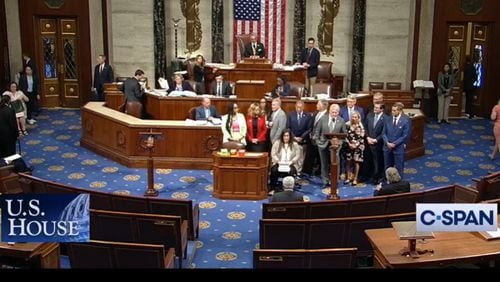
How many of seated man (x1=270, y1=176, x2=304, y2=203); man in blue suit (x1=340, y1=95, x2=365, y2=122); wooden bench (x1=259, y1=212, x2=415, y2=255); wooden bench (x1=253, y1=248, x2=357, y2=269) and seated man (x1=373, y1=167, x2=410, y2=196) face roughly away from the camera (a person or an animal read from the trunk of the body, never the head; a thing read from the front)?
4

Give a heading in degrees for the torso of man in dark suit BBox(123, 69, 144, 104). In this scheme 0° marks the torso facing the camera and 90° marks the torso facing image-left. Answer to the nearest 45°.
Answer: approximately 225°

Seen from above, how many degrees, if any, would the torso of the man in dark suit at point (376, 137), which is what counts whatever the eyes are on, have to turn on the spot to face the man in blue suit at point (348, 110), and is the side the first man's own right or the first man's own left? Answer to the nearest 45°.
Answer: approximately 90° to the first man's own right

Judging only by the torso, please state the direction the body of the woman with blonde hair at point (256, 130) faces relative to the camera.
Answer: toward the camera

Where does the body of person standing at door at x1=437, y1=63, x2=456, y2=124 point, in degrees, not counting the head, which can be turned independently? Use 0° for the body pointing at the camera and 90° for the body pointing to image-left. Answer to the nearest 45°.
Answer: approximately 0°

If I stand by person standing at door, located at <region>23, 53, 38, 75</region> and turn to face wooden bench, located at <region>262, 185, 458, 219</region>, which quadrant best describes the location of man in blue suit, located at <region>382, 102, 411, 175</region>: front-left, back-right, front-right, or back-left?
front-left

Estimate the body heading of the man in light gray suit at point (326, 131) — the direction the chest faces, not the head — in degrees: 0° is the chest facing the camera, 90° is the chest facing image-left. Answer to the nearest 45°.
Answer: approximately 0°

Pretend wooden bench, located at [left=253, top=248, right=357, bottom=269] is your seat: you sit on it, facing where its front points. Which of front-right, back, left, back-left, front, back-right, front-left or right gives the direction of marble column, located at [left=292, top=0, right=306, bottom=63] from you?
front

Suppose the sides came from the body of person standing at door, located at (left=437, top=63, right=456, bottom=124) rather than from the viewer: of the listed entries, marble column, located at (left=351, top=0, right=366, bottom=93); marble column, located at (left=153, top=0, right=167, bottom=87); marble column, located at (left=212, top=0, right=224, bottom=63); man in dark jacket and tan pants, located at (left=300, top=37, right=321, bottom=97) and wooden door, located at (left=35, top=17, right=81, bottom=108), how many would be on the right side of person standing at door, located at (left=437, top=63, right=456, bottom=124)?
5

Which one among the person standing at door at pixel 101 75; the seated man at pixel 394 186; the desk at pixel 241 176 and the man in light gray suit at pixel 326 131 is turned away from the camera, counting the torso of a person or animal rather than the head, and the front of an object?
the seated man

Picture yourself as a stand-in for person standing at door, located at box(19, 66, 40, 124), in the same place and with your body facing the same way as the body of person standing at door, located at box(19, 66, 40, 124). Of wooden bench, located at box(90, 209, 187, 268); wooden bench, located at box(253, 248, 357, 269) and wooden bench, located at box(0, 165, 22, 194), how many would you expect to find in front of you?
3

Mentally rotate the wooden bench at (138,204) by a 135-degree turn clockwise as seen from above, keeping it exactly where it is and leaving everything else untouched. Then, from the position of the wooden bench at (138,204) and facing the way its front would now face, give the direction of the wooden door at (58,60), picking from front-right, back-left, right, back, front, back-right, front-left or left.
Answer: back

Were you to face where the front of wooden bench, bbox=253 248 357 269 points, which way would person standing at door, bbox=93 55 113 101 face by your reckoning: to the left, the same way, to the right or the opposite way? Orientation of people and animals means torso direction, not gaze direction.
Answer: the opposite way

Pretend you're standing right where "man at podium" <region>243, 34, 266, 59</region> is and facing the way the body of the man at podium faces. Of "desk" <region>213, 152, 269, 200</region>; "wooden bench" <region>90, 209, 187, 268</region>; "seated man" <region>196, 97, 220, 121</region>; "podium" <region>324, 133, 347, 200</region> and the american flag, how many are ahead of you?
4

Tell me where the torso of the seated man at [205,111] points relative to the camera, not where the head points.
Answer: toward the camera

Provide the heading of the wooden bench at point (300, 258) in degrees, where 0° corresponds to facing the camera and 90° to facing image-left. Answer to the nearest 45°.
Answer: approximately 180°

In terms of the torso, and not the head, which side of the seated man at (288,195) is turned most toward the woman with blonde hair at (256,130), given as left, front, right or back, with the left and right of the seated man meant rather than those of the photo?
front

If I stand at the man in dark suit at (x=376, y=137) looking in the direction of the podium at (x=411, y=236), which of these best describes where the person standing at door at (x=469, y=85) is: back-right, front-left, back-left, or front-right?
back-left
